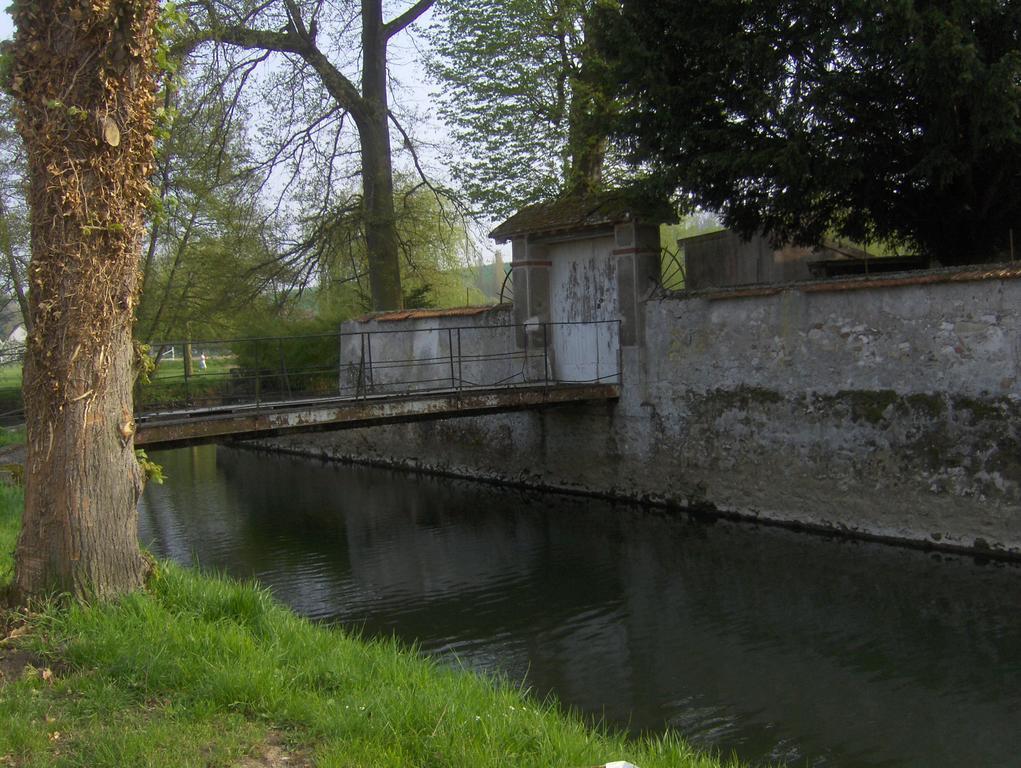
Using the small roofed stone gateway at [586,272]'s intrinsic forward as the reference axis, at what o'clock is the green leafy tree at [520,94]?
The green leafy tree is roughly at 4 o'clock from the small roofed stone gateway.

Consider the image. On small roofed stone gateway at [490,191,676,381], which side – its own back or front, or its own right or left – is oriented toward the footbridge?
front

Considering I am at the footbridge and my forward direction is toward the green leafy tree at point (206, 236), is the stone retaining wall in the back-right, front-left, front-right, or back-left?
back-right

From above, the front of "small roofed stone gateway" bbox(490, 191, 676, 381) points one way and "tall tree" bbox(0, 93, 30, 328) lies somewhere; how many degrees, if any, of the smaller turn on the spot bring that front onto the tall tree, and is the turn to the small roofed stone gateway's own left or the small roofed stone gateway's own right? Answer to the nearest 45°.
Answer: approximately 90° to the small roofed stone gateway's own right

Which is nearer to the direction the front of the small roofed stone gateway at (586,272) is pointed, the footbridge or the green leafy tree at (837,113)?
the footbridge

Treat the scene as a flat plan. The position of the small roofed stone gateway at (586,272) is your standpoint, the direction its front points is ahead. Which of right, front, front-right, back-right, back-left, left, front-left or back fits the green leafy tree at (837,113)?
left

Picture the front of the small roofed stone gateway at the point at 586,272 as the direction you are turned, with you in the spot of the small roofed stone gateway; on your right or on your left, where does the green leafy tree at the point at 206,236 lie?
on your right

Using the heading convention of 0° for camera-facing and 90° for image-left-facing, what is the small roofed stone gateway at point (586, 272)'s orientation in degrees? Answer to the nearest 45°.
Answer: approximately 45°
